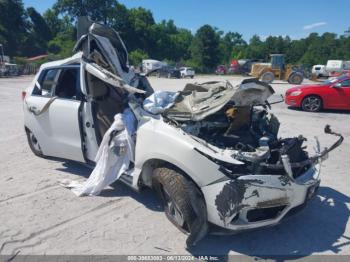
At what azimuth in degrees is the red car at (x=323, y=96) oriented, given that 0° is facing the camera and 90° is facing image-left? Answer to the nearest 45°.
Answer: approximately 90°

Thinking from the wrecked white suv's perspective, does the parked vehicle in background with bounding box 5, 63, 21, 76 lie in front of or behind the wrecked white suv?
behind

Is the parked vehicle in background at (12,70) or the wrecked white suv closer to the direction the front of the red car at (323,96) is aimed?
the parked vehicle in background

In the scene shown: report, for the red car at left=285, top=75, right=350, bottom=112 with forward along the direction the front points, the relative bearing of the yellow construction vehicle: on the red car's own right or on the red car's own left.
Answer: on the red car's own right

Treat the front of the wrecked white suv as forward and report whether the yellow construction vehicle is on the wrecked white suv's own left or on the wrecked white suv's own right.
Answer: on the wrecked white suv's own left

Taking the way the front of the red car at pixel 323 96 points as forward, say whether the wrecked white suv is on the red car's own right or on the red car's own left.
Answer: on the red car's own left
